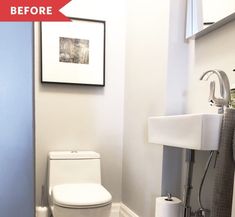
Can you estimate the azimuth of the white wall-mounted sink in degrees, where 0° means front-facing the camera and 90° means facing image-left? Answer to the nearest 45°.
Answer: approximately 45°

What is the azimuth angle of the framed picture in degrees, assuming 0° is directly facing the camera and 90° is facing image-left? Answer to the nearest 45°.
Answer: approximately 0°

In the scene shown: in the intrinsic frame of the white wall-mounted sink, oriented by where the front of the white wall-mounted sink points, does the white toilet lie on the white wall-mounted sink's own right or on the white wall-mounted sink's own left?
on the white wall-mounted sink's own right

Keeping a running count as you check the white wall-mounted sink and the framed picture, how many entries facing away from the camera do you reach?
0

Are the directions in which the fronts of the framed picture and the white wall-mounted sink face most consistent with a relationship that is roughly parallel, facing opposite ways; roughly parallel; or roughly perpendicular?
roughly perpendicular
